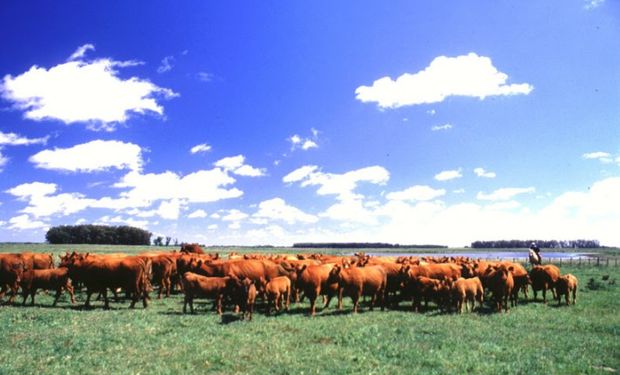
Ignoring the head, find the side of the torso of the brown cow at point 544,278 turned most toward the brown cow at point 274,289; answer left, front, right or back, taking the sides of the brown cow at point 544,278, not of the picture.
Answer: front

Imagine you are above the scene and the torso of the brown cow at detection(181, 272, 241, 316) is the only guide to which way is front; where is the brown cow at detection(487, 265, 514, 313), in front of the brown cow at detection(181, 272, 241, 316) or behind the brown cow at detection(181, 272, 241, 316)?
in front

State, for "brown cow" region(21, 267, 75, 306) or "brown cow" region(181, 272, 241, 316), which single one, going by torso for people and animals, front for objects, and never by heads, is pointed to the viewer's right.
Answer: "brown cow" region(181, 272, 241, 316)

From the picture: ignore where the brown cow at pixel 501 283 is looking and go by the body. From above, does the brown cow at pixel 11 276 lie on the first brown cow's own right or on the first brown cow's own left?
on the first brown cow's own right

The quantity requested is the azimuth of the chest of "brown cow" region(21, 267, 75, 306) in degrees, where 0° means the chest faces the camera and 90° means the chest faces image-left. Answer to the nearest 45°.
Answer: approximately 90°

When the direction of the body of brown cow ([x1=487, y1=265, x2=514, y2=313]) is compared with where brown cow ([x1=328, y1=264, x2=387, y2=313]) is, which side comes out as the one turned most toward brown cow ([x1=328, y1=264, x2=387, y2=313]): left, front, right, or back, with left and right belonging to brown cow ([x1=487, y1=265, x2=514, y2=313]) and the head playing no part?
right

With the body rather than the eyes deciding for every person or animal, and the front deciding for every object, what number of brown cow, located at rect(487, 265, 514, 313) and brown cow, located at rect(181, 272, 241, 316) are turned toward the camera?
1

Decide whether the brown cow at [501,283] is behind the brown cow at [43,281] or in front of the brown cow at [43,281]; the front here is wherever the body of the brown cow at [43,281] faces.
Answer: behind

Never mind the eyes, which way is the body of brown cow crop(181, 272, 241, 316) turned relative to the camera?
to the viewer's right
